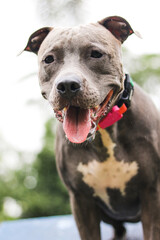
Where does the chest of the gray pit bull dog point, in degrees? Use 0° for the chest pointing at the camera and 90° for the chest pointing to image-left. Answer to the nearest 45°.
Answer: approximately 0°
